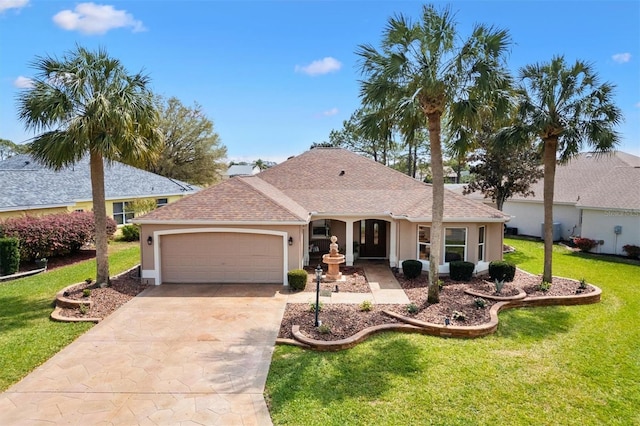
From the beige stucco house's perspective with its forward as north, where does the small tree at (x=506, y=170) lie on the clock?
The small tree is roughly at 8 o'clock from the beige stucco house.

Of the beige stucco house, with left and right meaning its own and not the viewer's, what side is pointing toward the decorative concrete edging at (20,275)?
right

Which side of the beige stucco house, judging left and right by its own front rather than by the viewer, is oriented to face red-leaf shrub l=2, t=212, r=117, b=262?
right

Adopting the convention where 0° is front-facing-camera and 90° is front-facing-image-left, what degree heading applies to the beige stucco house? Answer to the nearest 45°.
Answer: approximately 0°

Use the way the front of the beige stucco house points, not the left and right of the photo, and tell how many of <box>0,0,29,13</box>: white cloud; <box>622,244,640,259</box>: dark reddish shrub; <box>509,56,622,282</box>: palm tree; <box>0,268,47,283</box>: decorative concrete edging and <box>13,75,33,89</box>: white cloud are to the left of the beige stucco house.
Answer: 2

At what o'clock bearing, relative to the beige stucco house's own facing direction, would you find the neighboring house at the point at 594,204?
The neighboring house is roughly at 8 o'clock from the beige stucco house.

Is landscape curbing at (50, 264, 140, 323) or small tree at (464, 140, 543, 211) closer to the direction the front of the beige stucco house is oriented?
the landscape curbing

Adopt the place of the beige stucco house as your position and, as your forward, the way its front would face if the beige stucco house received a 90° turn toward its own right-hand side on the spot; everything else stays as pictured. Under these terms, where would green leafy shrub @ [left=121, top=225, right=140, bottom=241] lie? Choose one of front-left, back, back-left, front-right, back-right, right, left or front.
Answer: front-right

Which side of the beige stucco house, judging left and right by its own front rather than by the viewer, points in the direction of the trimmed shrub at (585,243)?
left

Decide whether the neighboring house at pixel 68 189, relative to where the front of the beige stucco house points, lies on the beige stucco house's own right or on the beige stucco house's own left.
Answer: on the beige stucco house's own right

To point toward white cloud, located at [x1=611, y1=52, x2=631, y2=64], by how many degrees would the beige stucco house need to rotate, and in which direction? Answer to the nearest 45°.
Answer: approximately 90° to its left

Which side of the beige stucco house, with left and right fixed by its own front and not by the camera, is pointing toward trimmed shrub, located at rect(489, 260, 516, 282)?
left

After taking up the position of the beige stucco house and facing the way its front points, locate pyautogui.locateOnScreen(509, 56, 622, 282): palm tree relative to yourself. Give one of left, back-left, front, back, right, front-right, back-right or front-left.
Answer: left
